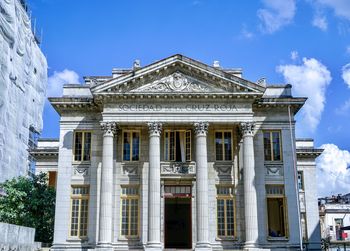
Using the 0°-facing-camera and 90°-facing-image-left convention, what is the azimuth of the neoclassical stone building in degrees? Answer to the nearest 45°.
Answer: approximately 0°
